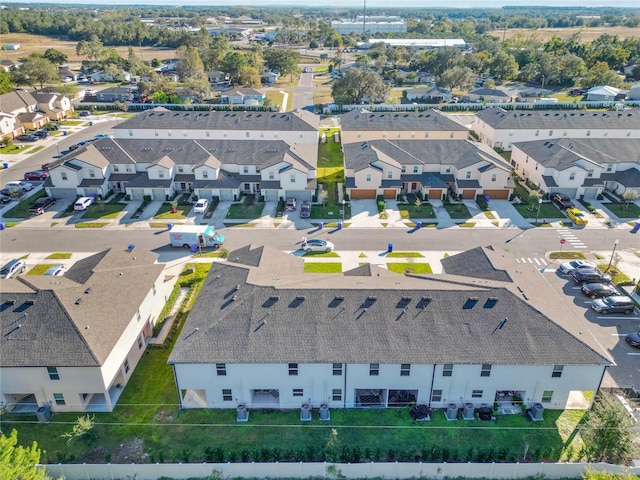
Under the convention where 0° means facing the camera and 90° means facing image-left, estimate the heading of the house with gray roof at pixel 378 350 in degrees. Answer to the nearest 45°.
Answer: approximately 180°

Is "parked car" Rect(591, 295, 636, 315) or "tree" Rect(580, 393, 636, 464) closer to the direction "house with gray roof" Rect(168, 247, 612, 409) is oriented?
the parked car

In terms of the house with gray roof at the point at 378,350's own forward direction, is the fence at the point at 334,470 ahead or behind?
behind

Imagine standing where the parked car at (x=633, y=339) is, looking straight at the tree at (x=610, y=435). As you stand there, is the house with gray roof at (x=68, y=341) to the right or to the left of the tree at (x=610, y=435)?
right

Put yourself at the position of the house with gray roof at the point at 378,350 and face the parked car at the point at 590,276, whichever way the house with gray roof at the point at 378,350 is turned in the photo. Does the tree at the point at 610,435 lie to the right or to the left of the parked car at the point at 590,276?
right

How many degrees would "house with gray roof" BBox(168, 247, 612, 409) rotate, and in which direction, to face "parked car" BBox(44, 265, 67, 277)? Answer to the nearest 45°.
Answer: approximately 90° to its left

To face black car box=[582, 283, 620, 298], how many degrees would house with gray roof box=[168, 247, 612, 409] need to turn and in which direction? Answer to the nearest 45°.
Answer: approximately 45° to its right

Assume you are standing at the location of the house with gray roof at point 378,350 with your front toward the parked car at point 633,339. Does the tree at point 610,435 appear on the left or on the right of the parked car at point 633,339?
right

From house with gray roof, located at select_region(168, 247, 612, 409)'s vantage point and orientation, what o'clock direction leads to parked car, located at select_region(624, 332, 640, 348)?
The parked car is roughly at 2 o'clock from the house with gray roof.

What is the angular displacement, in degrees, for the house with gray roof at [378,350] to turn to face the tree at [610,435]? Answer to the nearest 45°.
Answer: approximately 90° to its right

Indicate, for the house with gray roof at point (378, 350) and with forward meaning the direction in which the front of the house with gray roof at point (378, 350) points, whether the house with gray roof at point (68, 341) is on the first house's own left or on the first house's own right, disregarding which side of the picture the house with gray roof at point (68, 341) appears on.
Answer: on the first house's own left

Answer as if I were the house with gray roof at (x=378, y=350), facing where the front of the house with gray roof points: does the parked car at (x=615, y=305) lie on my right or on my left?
on my right

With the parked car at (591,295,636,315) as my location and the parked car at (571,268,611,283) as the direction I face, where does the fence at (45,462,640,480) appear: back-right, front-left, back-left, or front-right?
back-left

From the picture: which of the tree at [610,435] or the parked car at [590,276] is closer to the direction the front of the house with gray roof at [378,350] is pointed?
the parked car
